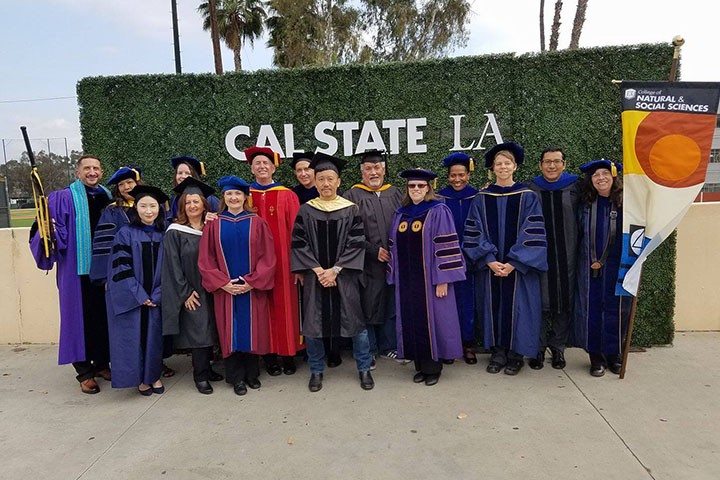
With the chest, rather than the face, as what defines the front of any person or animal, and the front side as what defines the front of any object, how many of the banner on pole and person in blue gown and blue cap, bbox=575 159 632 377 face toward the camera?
2

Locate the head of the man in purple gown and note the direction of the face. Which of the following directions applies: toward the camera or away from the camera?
toward the camera

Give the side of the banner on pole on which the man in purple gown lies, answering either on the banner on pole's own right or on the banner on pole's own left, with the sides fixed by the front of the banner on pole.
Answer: on the banner on pole's own right

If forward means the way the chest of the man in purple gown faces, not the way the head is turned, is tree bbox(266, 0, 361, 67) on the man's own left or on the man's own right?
on the man's own left

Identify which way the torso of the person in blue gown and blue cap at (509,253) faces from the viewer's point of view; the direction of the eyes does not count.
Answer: toward the camera

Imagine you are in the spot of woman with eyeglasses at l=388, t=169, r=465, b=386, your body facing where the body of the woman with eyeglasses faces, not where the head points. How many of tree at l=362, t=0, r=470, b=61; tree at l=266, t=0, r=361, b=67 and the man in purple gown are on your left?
0

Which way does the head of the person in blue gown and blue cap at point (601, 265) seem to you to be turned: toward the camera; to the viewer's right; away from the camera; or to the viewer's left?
toward the camera

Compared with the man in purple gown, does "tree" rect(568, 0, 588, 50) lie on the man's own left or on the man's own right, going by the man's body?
on the man's own left

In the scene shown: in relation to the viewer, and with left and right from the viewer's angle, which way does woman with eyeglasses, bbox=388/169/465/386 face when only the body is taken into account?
facing the viewer and to the left of the viewer

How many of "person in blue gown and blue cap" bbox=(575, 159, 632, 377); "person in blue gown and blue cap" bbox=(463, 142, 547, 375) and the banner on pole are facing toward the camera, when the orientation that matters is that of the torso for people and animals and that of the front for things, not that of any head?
3

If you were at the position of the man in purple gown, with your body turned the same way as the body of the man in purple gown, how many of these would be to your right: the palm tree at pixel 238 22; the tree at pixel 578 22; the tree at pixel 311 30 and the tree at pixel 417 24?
0

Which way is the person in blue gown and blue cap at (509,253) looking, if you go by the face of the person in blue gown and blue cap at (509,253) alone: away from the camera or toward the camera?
toward the camera

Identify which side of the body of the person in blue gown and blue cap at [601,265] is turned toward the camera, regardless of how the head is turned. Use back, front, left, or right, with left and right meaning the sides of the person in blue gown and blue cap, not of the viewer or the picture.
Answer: front

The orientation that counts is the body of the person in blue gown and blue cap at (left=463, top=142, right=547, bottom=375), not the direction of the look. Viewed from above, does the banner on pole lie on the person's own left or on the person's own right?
on the person's own left

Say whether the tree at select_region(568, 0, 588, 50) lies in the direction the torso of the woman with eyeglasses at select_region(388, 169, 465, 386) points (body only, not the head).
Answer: no

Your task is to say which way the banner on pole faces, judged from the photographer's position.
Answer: facing the viewer
